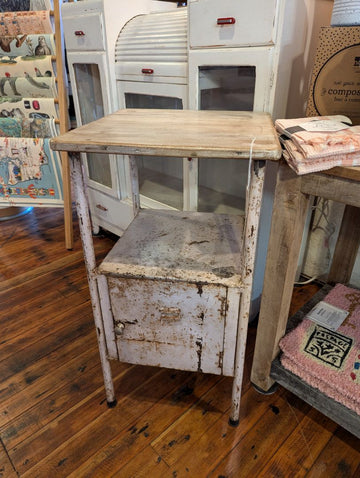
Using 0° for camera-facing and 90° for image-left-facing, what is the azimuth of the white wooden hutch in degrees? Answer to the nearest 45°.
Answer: approximately 0°

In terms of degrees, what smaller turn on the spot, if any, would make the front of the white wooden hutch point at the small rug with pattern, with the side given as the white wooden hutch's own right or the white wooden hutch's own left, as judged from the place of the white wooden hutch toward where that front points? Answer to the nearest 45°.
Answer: approximately 45° to the white wooden hutch's own left
